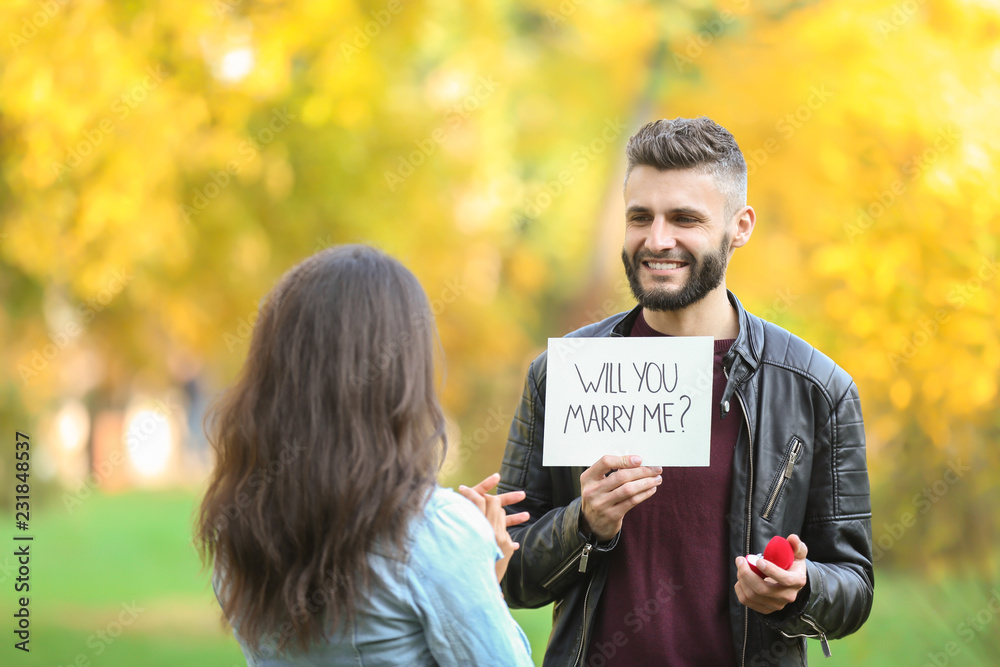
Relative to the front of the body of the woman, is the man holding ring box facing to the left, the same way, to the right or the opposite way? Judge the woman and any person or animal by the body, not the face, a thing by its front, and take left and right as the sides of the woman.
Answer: the opposite way

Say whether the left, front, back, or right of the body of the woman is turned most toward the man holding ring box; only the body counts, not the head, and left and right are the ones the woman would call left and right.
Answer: front

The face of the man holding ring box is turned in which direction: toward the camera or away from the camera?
toward the camera

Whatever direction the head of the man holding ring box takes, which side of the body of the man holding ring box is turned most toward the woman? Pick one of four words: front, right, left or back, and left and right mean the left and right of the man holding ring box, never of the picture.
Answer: front

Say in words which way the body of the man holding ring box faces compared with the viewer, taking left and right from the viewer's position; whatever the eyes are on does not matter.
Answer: facing the viewer and to the left of the viewer

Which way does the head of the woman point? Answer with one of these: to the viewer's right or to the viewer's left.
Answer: to the viewer's right

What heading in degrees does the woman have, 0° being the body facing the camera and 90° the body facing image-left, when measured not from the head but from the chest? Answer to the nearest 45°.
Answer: approximately 225°
